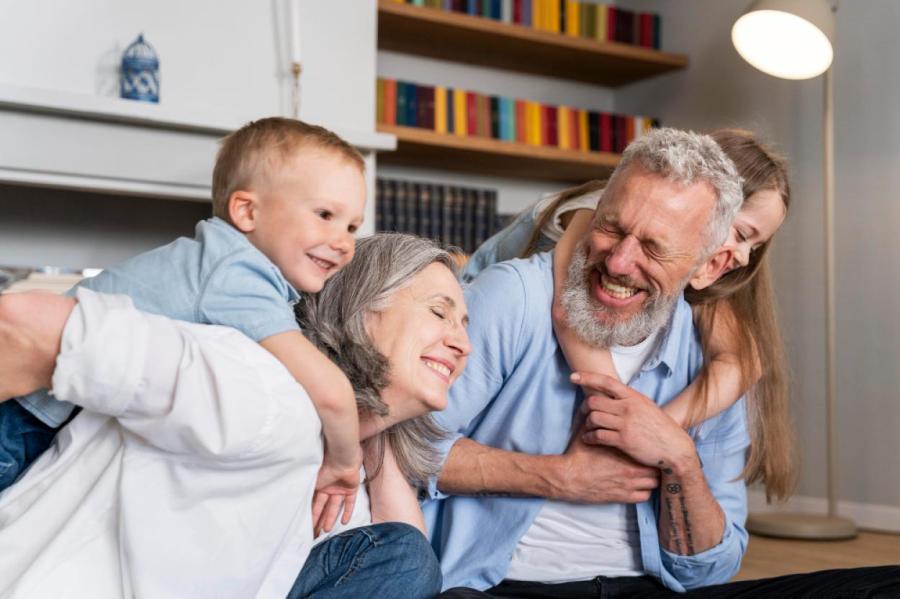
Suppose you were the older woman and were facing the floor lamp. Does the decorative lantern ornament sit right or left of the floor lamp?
left

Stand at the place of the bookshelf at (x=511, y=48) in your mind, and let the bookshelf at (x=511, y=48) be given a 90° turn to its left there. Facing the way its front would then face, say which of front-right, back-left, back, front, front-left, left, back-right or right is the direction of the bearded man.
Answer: back-right

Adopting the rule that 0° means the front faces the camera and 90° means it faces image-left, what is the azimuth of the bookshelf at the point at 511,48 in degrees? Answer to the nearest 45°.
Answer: approximately 315°

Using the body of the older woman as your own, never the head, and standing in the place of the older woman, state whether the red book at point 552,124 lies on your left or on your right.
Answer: on your left

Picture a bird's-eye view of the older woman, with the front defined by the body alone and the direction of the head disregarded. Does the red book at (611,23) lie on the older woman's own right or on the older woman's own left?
on the older woman's own left

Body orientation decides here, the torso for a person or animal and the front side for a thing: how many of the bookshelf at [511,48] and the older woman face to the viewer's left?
0

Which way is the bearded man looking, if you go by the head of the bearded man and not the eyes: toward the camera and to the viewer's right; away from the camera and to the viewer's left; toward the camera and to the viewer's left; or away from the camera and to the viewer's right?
toward the camera and to the viewer's left

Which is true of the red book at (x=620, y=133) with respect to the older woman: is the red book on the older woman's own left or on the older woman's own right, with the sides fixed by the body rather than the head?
on the older woman's own left

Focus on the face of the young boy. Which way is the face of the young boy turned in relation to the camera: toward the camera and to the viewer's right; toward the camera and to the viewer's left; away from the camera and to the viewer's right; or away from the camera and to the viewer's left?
toward the camera and to the viewer's right
